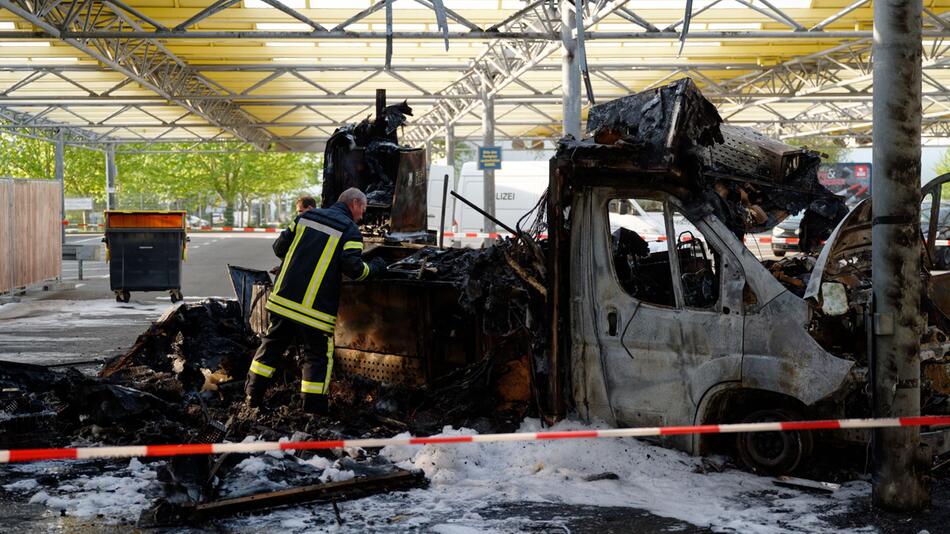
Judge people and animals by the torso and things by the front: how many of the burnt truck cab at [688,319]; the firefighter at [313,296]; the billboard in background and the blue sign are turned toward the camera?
2

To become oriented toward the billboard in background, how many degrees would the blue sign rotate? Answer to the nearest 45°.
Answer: approximately 135° to its left

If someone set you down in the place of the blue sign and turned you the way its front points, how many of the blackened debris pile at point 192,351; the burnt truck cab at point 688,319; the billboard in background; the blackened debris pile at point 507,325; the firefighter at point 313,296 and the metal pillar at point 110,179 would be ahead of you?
4

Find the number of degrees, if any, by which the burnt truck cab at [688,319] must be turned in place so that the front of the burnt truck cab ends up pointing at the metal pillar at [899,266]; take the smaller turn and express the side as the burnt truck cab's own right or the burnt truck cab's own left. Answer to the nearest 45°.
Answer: approximately 45° to the burnt truck cab's own right

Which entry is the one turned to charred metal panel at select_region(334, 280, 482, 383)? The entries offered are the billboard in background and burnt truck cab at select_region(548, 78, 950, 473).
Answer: the billboard in background

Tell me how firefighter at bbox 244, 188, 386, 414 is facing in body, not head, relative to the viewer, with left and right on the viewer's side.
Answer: facing away from the viewer and to the right of the viewer

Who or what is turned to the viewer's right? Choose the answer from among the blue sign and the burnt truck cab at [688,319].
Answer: the burnt truck cab

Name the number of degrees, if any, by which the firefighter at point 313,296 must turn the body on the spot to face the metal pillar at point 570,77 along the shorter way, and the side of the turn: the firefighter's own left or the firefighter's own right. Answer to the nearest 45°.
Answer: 0° — they already face it

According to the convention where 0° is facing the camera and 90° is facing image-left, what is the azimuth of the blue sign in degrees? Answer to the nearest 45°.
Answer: approximately 0°

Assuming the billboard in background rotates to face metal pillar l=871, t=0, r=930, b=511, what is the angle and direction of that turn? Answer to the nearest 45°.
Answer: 0° — it already faces it

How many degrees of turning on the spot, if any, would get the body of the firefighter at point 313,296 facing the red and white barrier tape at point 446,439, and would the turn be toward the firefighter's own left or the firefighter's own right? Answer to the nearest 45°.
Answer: approximately 135° to the firefighter's own right

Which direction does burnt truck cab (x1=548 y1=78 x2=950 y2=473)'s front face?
to the viewer's right

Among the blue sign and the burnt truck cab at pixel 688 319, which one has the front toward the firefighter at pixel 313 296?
the blue sign

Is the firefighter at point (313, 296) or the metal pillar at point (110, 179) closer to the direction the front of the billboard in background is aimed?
the firefighter

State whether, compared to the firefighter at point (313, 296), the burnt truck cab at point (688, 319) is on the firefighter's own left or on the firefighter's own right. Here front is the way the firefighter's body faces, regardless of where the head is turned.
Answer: on the firefighter's own right

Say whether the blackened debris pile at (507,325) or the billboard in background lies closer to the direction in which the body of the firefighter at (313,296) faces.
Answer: the billboard in background

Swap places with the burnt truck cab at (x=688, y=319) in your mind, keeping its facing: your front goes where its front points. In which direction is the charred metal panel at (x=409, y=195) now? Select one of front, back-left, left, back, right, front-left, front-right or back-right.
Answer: back-left

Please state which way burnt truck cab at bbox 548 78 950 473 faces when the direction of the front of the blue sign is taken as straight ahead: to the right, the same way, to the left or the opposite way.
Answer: to the left
